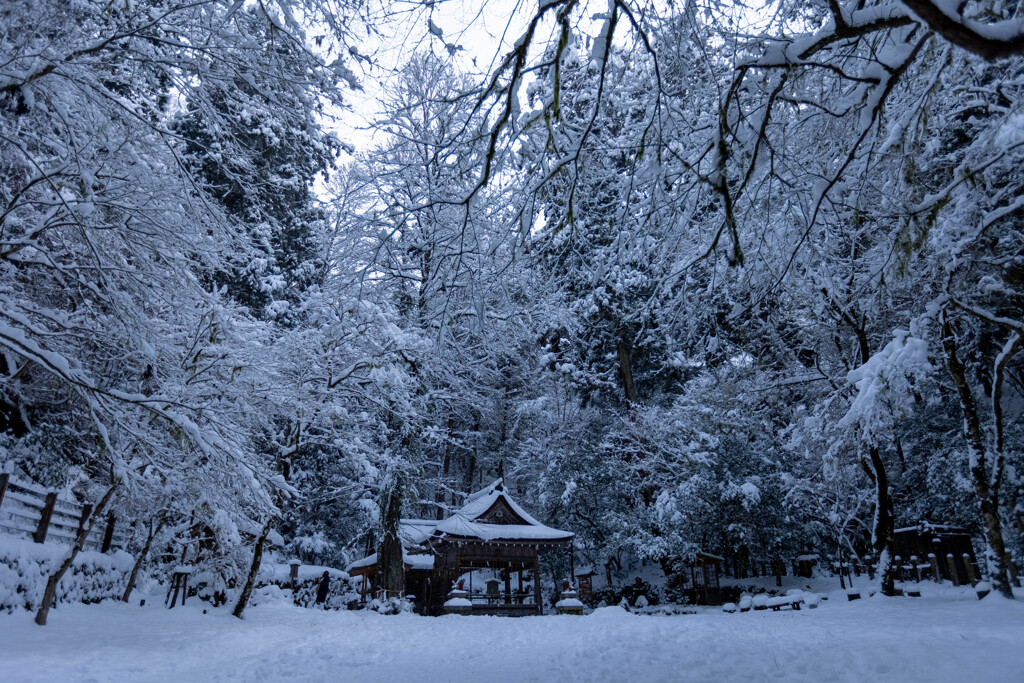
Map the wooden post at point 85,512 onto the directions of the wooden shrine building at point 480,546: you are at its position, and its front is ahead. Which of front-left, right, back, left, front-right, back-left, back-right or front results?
front-right

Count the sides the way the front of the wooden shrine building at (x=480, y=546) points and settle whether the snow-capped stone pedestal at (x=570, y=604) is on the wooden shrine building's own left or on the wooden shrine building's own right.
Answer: on the wooden shrine building's own left

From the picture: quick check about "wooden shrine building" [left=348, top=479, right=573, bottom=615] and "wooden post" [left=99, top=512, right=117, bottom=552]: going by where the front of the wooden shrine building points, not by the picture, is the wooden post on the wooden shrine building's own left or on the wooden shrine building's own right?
on the wooden shrine building's own right

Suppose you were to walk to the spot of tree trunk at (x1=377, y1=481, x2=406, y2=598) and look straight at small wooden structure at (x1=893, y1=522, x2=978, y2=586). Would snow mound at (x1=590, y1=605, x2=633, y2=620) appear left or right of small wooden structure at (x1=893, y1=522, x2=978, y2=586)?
right

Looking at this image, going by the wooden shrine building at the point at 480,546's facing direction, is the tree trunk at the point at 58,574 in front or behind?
in front

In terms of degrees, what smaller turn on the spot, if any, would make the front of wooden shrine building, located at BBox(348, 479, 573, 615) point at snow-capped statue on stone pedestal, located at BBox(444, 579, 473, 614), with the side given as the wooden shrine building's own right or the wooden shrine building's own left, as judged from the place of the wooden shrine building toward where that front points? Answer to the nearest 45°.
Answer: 0° — it already faces it

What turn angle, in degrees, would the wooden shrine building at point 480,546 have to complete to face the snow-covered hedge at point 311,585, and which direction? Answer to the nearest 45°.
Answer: approximately 90° to its right

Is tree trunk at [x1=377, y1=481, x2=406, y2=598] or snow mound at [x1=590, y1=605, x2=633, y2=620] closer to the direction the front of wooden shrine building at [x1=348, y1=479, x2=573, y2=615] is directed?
the snow mound

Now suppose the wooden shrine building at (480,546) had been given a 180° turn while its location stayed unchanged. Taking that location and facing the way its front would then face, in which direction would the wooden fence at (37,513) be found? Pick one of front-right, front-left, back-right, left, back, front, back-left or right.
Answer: back-left

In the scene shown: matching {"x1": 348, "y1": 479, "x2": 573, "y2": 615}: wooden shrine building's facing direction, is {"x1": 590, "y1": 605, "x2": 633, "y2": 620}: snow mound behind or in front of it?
in front

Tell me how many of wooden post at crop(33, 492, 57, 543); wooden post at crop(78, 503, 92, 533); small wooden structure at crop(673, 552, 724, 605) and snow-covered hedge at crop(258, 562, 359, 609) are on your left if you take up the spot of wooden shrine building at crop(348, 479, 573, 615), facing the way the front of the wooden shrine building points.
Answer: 1

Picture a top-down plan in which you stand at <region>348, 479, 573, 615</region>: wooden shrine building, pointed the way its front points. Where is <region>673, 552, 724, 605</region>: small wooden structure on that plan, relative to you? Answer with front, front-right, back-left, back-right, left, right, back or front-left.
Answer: left

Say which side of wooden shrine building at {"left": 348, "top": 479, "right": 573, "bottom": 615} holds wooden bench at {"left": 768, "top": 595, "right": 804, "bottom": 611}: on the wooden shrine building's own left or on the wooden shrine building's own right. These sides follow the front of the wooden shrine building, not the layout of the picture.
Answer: on the wooden shrine building's own left

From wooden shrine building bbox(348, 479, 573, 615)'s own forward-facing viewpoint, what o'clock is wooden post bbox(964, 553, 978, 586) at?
The wooden post is roughly at 10 o'clock from the wooden shrine building.

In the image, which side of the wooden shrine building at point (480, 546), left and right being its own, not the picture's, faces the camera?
front

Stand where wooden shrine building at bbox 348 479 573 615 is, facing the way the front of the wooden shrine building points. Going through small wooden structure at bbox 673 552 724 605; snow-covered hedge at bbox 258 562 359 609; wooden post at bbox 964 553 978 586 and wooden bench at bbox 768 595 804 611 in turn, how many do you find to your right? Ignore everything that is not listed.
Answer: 1
